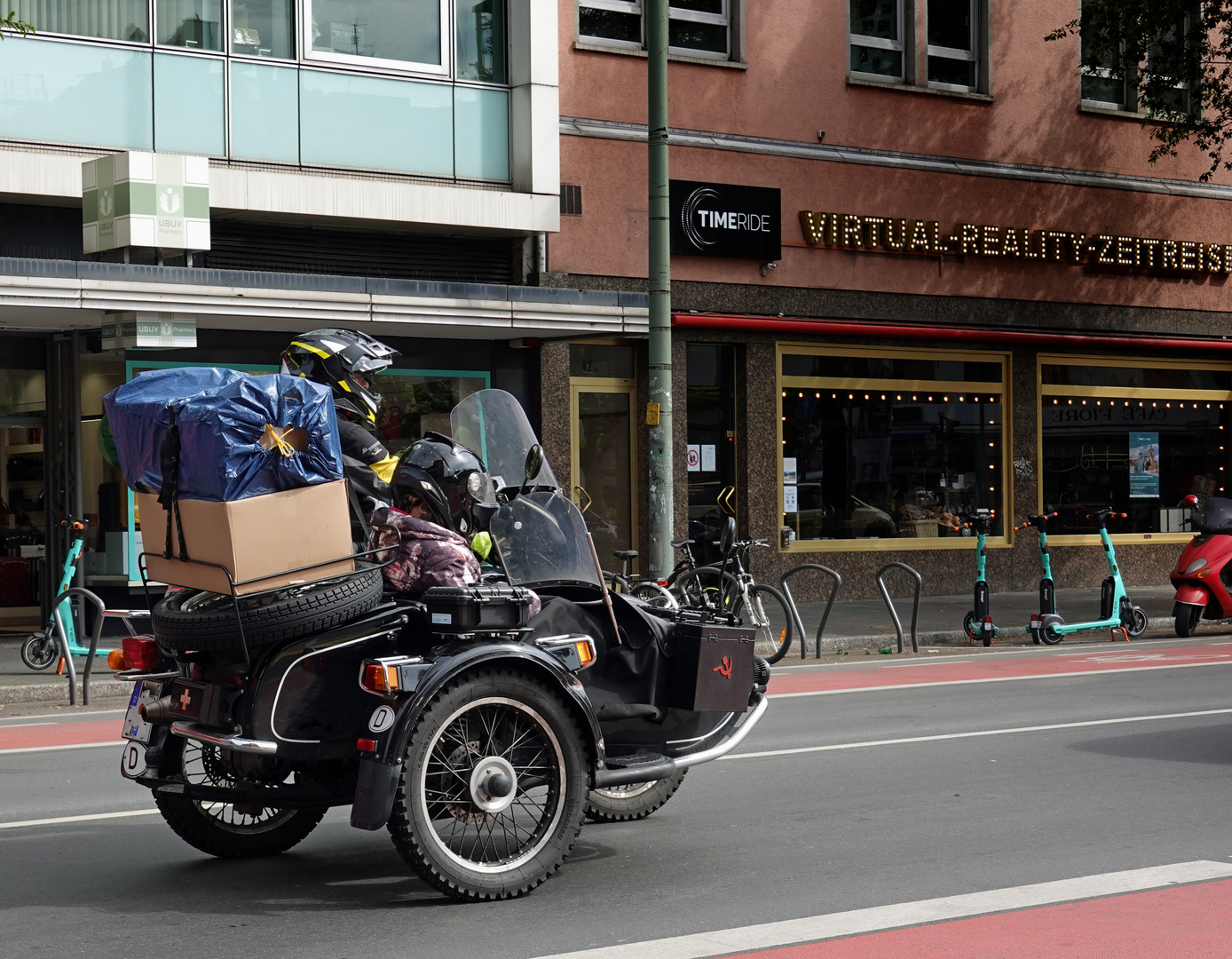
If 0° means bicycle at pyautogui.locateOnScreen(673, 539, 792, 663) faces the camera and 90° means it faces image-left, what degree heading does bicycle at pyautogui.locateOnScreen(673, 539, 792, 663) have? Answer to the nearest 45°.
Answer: approximately 315°

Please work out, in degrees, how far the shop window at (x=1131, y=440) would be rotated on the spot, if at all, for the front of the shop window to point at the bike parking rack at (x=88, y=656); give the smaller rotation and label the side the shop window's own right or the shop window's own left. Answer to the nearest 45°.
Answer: approximately 45° to the shop window's own right

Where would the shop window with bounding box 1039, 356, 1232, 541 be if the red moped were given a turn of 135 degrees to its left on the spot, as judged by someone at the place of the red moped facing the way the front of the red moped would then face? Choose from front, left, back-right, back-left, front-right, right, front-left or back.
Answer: left

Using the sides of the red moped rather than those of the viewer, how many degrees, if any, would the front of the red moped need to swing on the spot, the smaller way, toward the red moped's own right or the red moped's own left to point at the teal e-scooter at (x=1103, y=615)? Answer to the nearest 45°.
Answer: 0° — it already faces it

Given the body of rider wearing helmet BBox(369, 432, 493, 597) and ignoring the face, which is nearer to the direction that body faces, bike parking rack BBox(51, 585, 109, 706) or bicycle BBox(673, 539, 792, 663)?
the bicycle

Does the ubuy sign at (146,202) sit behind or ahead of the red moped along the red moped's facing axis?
ahead

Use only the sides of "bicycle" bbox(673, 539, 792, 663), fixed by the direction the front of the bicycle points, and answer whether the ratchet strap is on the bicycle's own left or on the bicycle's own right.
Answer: on the bicycle's own right

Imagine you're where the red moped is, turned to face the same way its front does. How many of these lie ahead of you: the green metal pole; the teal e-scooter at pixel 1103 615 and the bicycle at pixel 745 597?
3

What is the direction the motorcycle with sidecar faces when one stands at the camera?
facing away from the viewer and to the right of the viewer

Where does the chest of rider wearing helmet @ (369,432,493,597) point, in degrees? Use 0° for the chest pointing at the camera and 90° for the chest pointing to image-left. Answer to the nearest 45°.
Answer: approximately 225°
